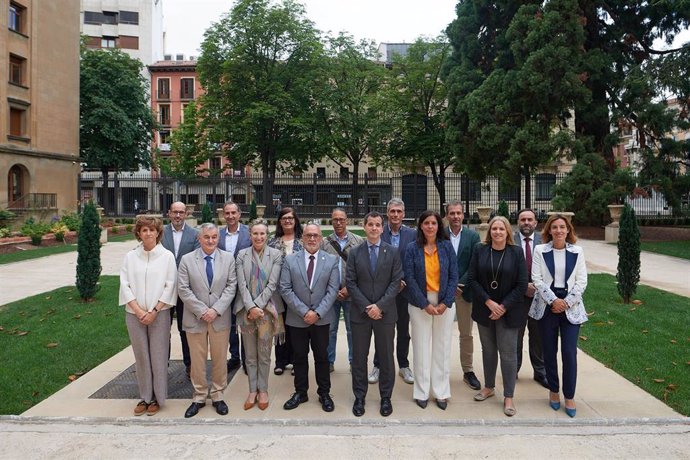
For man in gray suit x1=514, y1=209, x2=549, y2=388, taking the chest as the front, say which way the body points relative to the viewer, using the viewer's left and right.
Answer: facing the viewer

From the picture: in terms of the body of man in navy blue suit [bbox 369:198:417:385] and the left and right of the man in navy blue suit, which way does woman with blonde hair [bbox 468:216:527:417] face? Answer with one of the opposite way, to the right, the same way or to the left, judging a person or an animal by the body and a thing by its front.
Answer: the same way

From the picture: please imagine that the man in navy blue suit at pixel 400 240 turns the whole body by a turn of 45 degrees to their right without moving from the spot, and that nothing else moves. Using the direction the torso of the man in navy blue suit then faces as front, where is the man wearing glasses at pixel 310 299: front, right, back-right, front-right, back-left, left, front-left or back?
front

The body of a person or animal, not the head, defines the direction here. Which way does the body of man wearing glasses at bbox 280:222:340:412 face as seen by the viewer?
toward the camera

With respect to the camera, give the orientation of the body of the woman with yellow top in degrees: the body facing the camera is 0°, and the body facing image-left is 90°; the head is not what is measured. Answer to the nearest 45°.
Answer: approximately 0°

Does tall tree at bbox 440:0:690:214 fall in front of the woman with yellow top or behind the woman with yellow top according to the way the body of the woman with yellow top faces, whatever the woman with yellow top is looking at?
behind

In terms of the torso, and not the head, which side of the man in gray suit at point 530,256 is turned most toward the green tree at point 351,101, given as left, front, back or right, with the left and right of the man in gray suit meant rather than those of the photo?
back

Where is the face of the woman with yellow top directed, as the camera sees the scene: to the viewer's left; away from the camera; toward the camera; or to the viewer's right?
toward the camera

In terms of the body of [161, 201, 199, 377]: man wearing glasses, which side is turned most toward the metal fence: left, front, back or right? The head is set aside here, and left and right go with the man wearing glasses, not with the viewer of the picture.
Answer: back

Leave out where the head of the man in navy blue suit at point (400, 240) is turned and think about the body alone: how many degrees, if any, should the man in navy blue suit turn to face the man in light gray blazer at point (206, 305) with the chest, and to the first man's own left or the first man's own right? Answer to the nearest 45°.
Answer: approximately 45° to the first man's own right

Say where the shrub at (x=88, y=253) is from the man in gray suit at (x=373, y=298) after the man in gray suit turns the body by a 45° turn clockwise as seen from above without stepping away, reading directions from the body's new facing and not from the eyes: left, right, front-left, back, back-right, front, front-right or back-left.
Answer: right

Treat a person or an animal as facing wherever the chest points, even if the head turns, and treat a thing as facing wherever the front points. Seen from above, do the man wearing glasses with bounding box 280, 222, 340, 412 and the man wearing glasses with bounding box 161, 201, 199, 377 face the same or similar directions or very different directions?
same or similar directions

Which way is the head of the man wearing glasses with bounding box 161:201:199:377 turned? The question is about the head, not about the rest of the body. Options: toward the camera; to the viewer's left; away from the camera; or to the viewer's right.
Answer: toward the camera

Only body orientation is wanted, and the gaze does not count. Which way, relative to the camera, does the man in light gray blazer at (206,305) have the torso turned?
toward the camera

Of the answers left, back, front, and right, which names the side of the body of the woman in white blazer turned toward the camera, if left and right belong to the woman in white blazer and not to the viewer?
front

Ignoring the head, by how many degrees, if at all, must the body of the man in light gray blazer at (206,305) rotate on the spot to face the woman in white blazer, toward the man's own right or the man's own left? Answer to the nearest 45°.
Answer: approximately 90° to the man's own left

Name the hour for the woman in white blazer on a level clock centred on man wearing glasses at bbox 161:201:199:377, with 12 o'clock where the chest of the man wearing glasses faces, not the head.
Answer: The woman in white blazer is roughly at 10 o'clock from the man wearing glasses.

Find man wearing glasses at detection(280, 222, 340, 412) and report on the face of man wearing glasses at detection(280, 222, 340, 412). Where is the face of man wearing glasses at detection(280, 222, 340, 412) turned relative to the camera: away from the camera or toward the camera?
toward the camera

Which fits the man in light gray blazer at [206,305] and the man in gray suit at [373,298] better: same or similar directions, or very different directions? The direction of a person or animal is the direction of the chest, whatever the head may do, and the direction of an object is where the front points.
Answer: same or similar directions
